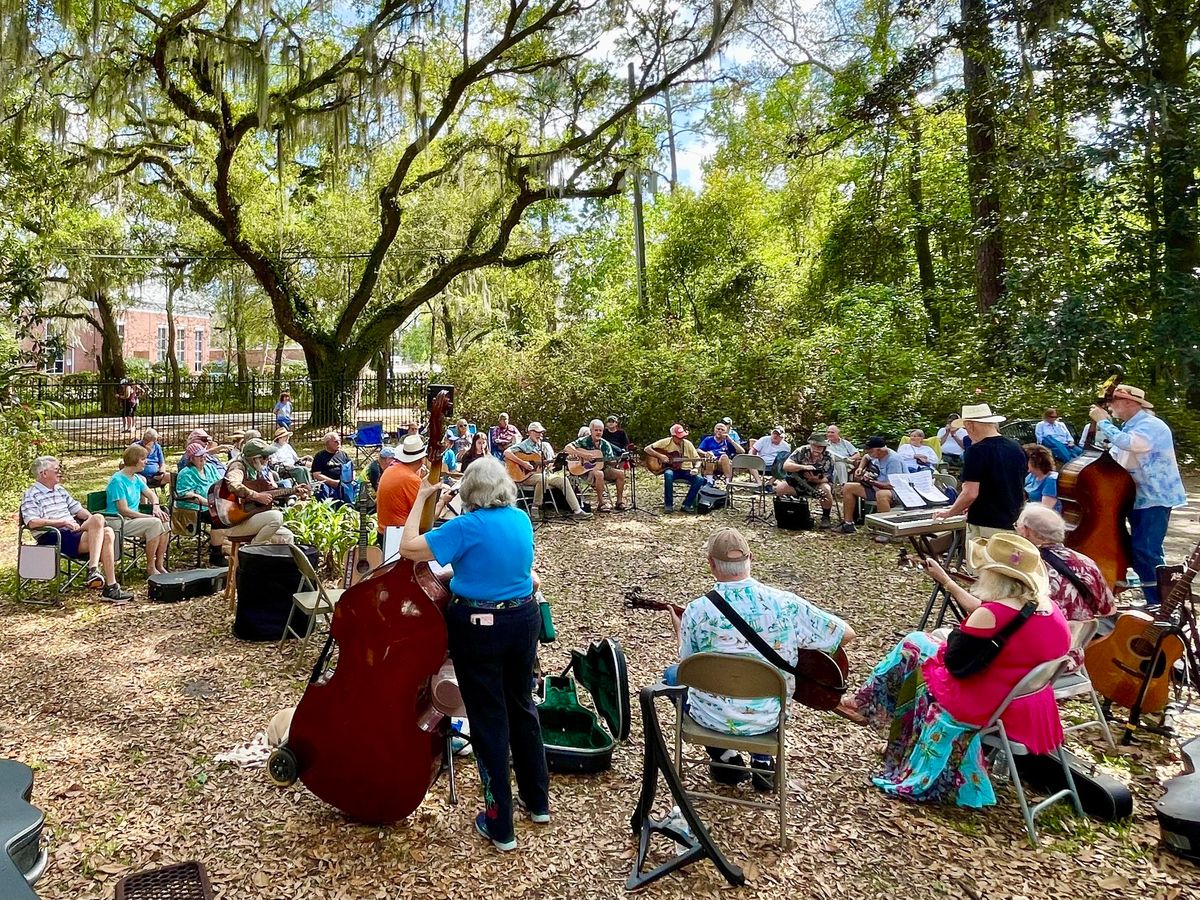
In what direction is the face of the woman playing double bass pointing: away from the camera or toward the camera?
away from the camera

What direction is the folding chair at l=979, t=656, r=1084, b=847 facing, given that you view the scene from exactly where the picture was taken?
facing away from the viewer and to the left of the viewer

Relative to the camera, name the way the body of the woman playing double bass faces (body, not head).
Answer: away from the camera

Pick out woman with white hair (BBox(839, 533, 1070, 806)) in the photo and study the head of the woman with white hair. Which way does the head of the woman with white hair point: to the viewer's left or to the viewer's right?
to the viewer's left

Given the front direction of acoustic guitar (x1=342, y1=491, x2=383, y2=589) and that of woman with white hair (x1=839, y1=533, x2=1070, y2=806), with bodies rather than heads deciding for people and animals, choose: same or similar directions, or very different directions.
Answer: very different directions

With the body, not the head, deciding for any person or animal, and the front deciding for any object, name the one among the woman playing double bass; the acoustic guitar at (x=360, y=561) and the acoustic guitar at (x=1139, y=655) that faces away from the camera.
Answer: the woman playing double bass

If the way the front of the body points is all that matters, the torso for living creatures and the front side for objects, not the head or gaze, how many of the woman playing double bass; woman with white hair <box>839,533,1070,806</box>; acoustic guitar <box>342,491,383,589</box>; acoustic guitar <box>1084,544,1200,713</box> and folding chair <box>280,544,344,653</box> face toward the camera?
2

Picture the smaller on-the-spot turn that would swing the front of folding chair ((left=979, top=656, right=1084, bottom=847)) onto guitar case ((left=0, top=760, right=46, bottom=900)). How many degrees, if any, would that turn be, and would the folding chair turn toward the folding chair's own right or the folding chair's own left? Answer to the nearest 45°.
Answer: approximately 90° to the folding chair's own left
